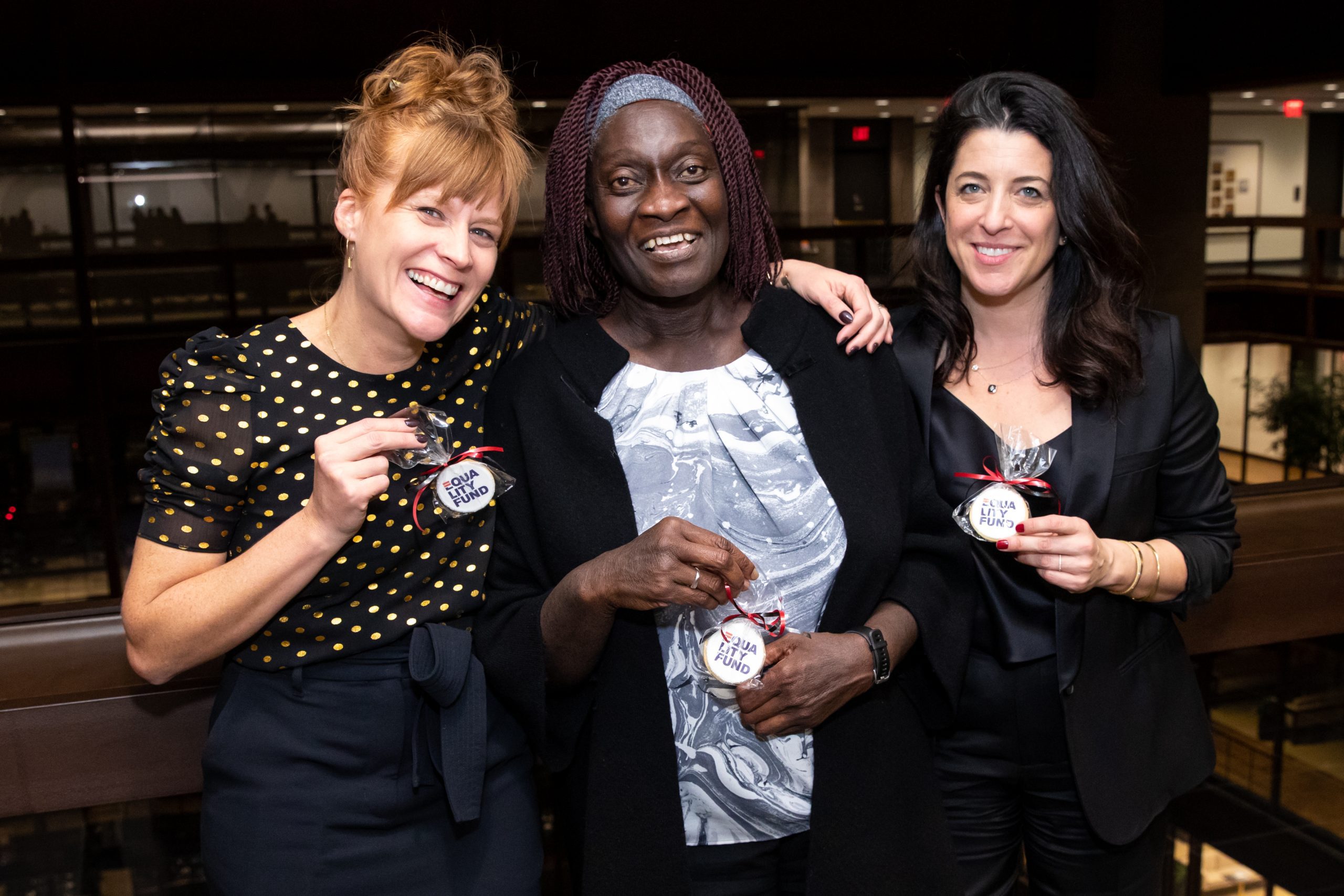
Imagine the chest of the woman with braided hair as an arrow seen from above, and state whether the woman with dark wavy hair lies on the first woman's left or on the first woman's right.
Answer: on the first woman's left

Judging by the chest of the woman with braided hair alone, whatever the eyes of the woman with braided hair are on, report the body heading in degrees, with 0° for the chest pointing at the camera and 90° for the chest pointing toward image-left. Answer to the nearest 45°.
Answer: approximately 0°

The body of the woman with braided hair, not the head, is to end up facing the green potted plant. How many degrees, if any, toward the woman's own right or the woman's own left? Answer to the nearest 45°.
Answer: approximately 135° to the woman's own left

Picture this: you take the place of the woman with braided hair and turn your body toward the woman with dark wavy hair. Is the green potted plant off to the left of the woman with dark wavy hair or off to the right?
left
